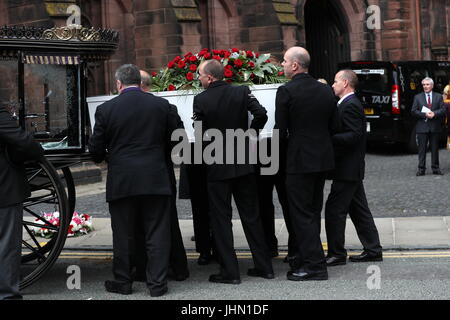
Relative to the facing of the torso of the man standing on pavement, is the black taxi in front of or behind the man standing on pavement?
behind

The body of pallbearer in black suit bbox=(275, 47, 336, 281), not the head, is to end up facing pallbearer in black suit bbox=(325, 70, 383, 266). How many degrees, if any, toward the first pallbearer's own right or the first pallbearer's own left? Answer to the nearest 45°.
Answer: approximately 90° to the first pallbearer's own right

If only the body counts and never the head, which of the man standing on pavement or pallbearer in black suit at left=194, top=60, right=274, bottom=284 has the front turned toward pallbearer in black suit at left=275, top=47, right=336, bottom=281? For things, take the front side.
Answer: the man standing on pavement

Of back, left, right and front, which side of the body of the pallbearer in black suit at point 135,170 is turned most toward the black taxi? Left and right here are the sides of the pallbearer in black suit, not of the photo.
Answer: right

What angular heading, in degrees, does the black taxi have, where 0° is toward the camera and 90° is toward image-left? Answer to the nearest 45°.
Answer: approximately 225°

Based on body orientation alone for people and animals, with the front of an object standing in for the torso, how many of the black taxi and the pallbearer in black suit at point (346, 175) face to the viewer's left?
1

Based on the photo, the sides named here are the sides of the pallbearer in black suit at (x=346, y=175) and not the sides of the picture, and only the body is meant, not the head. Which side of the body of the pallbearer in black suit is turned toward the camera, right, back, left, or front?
left

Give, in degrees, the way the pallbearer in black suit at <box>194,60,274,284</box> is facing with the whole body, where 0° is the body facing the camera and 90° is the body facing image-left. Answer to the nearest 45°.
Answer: approximately 135°

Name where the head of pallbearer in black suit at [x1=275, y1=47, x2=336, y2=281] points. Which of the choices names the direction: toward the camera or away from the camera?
away from the camera
